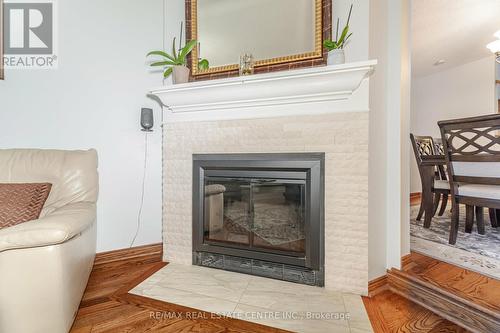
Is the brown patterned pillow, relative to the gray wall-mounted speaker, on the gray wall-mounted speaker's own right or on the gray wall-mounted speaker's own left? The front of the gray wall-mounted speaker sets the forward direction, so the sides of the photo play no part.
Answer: on the gray wall-mounted speaker's own right

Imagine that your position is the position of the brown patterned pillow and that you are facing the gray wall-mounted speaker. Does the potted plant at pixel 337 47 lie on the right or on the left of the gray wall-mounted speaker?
right

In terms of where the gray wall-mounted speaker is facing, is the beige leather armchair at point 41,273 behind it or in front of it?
in front

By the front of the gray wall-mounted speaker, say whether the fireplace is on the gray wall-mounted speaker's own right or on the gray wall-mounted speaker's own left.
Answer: on the gray wall-mounted speaker's own left

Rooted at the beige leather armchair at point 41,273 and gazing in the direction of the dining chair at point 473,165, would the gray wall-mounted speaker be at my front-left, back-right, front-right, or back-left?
front-left

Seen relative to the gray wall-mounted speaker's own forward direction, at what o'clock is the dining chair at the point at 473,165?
The dining chair is roughly at 10 o'clock from the gray wall-mounted speaker.

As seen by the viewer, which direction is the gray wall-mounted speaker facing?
toward the camera

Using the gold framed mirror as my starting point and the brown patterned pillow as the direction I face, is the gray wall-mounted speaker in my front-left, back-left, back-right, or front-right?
front-right

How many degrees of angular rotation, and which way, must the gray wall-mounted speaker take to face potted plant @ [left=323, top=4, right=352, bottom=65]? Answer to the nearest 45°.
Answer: approximately 45° to its left

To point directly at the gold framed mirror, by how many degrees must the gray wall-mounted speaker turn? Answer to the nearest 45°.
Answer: approximately 45° to its left

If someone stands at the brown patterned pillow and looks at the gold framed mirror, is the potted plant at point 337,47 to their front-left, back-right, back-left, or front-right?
front-right

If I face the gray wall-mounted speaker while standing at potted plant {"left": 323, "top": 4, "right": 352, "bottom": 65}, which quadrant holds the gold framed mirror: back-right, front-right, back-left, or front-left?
front-right
